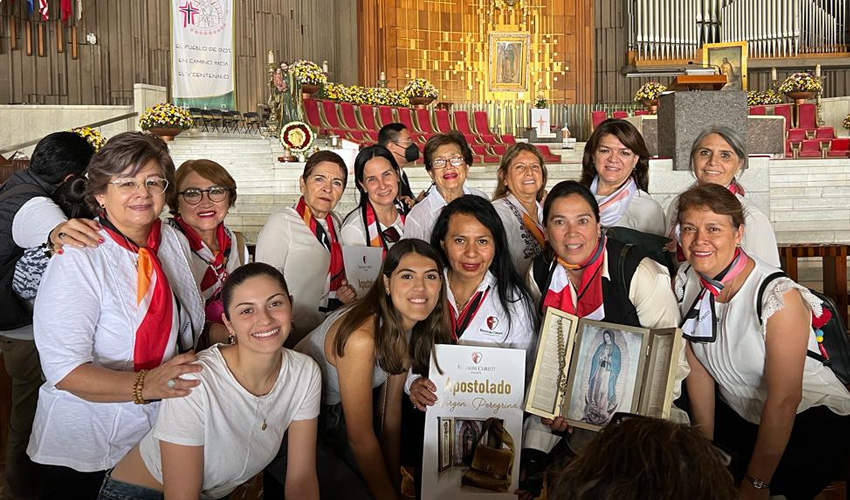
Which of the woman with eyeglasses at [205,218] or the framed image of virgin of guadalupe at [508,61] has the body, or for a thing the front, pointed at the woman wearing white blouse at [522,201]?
the framed image of virgin of guadalupe

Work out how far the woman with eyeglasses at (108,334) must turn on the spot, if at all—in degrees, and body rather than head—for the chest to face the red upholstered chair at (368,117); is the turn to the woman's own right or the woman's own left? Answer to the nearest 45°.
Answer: approximately 135° to the woman's own left

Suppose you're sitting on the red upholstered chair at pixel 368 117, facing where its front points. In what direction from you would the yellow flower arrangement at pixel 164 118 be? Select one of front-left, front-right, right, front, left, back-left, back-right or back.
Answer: right

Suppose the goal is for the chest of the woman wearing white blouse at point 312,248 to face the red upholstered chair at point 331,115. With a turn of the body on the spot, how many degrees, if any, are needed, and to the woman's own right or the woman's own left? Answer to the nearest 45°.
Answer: approximately 135° to the woman's own left

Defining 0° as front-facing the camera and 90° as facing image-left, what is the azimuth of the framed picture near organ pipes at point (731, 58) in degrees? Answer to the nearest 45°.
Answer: approximately 0°

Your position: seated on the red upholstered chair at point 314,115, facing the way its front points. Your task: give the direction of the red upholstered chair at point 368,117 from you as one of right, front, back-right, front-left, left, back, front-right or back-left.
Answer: left

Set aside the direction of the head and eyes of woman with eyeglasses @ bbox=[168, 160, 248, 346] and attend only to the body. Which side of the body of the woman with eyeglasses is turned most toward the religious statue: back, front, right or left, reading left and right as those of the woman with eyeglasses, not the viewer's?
back

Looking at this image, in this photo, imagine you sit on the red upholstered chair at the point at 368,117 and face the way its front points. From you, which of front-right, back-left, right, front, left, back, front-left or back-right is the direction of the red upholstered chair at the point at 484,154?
front-left

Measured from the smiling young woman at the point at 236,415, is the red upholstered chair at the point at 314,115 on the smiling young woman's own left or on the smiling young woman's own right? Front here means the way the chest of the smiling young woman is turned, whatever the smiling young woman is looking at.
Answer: on the smiling young woman's own left

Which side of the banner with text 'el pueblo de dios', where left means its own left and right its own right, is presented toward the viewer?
front

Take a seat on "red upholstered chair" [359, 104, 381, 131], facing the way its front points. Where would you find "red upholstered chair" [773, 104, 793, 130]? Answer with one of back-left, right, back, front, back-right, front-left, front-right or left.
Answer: front-left

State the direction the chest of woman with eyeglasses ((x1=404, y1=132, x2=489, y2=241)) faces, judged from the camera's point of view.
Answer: toward the camera

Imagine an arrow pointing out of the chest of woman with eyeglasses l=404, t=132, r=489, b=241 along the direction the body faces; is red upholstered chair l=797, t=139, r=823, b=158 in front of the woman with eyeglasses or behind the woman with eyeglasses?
behind

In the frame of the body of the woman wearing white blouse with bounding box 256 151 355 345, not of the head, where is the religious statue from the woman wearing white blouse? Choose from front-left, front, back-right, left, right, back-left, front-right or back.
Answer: back-left

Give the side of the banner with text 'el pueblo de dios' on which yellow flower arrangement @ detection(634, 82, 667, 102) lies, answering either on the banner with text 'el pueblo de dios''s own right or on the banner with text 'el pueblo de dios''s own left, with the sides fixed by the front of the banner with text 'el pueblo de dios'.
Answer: on the banner with text 'el pueblo de dios''s own left
